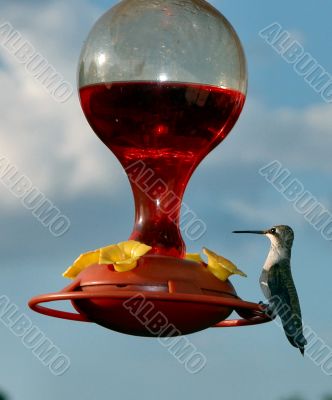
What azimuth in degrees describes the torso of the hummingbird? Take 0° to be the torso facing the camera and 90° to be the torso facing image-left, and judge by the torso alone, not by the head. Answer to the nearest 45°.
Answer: approximately 90°
